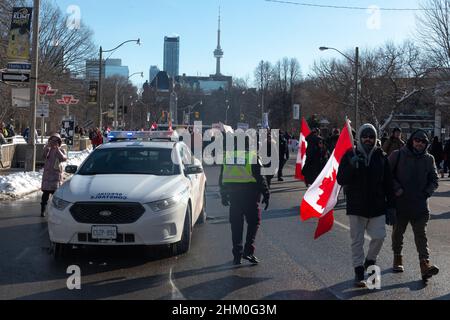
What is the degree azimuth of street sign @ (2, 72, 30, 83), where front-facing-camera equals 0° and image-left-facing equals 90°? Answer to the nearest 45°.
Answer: approximately 0°

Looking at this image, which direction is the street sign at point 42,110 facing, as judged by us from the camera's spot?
facing the viewer

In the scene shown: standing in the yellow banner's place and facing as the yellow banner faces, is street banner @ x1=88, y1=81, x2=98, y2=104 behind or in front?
behind

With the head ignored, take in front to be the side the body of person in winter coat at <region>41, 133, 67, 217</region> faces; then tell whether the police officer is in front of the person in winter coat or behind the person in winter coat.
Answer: in front

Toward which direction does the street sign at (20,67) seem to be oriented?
toward the camera

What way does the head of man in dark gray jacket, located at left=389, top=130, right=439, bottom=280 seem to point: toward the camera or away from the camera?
toward the camera

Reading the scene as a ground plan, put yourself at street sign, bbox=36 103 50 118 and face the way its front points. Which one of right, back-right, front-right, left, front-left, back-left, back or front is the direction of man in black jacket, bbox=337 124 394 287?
front

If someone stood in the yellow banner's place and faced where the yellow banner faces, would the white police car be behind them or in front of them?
in front

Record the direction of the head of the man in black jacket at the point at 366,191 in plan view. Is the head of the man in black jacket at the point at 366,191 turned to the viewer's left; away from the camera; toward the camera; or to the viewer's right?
toward the camera

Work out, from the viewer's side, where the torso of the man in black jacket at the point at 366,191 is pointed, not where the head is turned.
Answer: toward the camera

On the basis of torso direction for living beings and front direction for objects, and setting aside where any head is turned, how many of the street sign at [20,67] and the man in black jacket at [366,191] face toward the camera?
2

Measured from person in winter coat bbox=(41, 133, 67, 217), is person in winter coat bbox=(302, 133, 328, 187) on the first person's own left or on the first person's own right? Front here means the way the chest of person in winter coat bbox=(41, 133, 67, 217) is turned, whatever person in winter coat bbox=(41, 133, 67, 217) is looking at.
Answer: on the first person's own left

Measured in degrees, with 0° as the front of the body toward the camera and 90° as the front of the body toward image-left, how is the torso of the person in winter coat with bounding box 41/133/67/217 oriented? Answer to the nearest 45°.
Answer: approximately 315°
